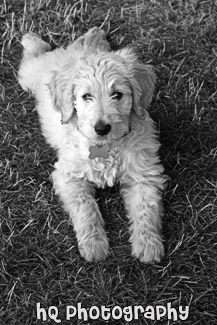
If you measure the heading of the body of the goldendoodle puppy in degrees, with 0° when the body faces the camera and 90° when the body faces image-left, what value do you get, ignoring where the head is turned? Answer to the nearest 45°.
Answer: approximately 0°

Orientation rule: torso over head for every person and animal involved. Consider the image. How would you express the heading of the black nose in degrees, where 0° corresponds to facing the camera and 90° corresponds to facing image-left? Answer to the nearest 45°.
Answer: approximately 0°
